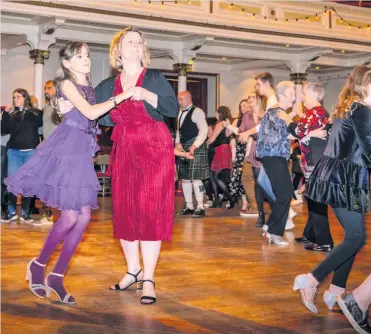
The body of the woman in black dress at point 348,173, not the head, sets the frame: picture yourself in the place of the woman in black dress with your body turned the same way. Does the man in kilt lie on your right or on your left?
on your left

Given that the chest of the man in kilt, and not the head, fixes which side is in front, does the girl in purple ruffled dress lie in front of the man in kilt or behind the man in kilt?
in front

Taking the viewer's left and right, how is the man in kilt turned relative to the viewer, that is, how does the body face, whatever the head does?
facing the viewer and to the left of the viewer
